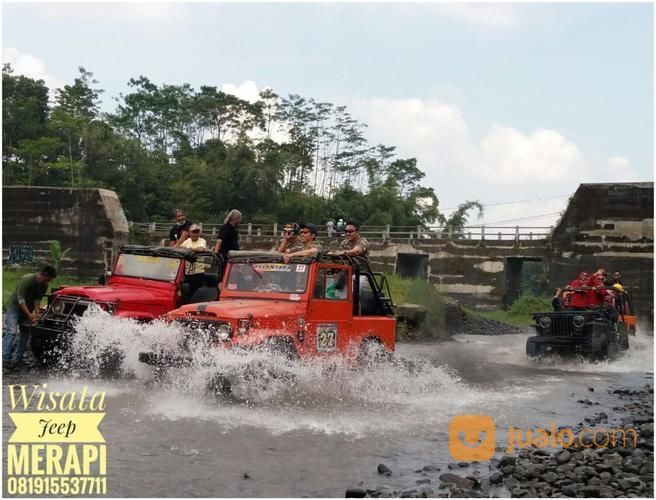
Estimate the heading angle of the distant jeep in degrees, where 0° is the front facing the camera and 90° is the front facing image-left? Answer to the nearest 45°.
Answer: approximately 45°

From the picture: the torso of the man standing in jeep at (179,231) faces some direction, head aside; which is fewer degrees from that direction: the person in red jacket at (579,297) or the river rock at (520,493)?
the river rock

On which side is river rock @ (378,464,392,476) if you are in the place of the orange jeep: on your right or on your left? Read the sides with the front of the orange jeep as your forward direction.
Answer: on your left

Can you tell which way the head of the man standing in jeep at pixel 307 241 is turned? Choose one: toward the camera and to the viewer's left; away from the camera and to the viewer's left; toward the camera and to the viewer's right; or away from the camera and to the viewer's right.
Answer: toward the camera and to the viewer's left

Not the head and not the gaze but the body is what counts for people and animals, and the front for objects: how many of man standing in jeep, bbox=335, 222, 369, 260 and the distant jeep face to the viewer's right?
0

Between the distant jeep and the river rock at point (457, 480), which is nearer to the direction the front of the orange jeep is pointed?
the river rock

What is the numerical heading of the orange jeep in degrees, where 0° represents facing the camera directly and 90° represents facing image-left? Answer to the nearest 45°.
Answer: approximately 45°

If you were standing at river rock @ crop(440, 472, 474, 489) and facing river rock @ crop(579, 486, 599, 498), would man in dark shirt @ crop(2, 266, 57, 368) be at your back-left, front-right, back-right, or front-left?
back-left

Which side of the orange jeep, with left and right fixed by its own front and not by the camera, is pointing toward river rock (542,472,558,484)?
left

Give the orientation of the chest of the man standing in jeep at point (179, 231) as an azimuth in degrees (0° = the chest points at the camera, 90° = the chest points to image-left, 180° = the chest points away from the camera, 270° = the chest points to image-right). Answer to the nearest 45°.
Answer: approximately 45°

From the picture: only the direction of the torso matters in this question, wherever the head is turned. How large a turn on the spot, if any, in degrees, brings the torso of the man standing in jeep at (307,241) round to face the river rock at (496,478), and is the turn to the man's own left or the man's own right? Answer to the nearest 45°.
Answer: approximately 90° to the man's own left
